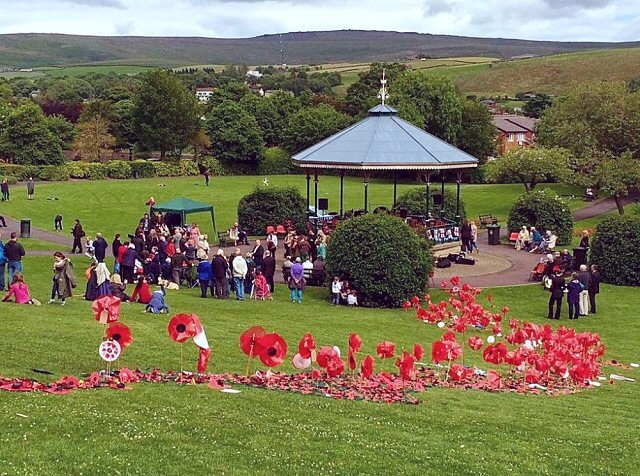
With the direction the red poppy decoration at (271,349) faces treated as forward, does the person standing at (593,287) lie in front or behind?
behind

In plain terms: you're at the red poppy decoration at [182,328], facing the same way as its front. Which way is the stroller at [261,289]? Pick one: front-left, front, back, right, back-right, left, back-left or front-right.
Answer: back

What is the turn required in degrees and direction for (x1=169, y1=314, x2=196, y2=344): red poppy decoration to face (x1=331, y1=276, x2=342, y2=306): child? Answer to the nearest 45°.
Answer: approximately 180°

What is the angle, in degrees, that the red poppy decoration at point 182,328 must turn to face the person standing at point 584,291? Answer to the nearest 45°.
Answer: approximately 135° to its left

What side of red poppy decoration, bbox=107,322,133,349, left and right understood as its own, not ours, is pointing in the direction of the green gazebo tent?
back

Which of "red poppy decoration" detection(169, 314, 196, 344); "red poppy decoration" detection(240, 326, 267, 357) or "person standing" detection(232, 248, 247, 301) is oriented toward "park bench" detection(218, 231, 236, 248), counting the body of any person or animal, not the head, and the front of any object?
the person standing

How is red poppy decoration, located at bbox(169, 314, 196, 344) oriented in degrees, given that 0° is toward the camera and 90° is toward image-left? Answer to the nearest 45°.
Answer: approximately 0°

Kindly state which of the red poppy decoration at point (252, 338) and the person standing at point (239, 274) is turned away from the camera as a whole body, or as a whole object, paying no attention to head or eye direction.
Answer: the person standing

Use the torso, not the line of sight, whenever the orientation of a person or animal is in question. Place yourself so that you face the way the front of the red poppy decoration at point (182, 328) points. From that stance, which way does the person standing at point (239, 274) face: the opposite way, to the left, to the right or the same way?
the opposite way

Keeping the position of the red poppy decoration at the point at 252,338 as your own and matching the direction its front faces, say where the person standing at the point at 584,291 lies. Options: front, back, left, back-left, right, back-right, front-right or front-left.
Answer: back-left
